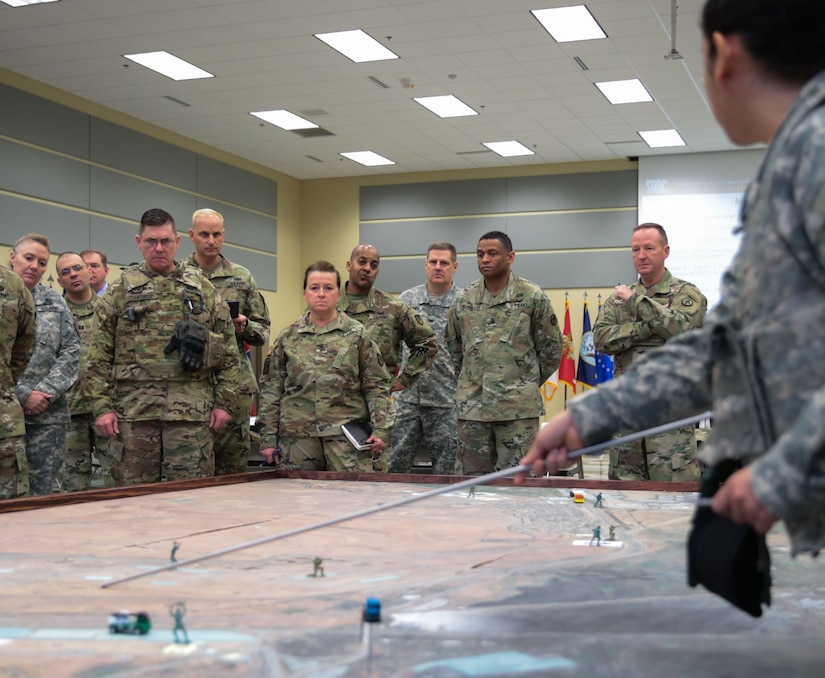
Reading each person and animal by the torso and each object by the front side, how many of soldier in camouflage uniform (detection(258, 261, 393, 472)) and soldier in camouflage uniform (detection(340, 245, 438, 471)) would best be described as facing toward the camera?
2

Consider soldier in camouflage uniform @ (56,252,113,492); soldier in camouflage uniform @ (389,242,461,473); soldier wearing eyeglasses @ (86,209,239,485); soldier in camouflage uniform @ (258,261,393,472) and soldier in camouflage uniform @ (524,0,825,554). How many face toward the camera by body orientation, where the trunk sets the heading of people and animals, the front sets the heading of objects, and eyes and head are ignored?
4

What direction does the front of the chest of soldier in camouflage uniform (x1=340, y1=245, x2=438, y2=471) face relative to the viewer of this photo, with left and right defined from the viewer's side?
facing the viewer

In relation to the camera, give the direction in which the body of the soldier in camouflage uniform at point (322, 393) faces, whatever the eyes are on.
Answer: toward the camera

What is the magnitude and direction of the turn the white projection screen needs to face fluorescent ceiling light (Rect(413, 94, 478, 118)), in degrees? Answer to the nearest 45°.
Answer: approximately 45° to its right

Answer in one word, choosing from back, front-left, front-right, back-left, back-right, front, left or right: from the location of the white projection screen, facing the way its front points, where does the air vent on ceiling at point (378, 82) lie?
front-right

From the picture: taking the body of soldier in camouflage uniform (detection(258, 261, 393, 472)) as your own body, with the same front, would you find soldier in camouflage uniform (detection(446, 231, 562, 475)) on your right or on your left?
on your left

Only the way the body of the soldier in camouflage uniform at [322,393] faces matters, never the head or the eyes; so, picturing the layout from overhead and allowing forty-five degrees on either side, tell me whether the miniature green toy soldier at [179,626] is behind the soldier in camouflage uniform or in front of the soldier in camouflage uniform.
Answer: in front
